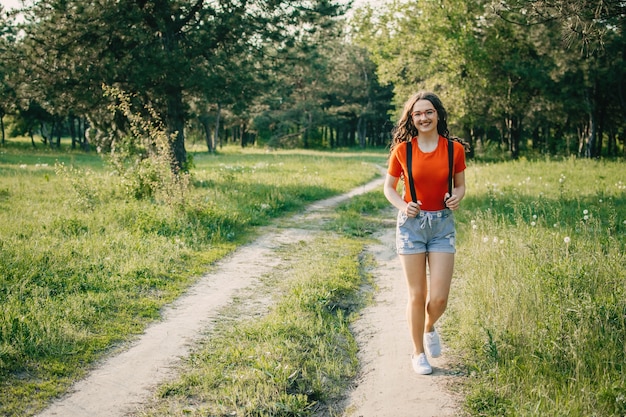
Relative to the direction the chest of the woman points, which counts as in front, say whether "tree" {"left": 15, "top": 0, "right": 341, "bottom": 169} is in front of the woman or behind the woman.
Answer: behind

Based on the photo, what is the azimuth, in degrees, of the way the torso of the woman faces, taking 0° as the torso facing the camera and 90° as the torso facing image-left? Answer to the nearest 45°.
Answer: approximately 0°
